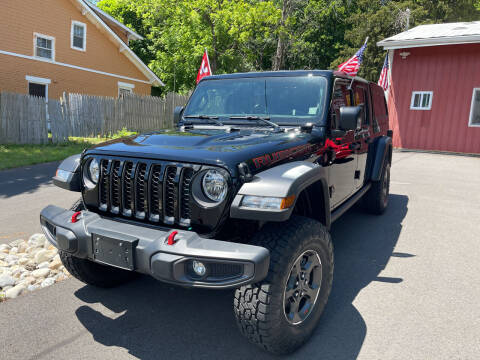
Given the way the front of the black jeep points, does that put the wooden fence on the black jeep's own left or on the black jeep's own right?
on the black jeep's own right

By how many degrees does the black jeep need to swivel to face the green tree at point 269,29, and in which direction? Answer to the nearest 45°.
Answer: approximately 135° to its right

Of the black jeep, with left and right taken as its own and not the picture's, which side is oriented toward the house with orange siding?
right

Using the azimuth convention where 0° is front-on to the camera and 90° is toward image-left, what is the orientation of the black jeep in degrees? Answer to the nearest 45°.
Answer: approximately 45°

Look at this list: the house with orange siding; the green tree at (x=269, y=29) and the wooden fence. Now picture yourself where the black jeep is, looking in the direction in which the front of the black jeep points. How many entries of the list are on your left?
0

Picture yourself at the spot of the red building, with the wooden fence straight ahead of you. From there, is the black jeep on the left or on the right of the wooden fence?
left

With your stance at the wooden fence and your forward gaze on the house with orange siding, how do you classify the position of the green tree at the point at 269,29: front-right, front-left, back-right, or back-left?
front-right

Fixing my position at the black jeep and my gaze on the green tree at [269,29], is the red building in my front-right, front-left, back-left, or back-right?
front-right

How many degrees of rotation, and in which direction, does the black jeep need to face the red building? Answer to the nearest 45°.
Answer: approximately 180°

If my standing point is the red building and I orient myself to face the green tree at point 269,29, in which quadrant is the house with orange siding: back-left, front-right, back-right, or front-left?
front-left

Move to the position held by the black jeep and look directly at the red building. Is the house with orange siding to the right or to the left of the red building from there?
left
